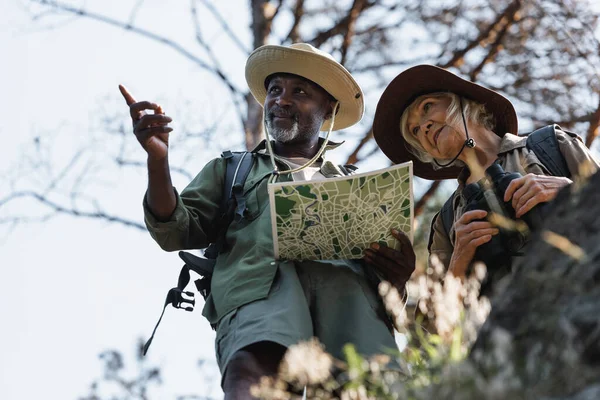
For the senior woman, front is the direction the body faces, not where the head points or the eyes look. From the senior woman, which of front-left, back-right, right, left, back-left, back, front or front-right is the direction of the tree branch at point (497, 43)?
back-right

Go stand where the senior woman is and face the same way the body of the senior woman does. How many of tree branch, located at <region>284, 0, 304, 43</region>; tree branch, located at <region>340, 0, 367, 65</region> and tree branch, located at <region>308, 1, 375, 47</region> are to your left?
0

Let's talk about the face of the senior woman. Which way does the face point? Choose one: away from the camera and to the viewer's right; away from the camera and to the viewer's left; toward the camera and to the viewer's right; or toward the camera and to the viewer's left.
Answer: toward the camera and to the viewer's left

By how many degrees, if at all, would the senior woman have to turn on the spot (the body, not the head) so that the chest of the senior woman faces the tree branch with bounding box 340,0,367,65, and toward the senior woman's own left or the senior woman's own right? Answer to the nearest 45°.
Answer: approximately 135° to the senior woman's own right

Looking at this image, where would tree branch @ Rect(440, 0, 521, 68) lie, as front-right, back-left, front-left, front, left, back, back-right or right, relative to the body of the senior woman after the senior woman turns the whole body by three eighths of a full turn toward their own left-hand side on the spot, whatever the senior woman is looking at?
left

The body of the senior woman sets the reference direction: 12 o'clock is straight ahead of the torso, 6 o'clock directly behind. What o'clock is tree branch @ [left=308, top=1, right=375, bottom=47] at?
The tree branch is roughly at 4 o'clock from the senior woman.

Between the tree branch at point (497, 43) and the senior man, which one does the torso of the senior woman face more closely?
the senior man

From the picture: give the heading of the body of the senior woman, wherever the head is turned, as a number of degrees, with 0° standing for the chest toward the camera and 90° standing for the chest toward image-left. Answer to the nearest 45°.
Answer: approximately 45°

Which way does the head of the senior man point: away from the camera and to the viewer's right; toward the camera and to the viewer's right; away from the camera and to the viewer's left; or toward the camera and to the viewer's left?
toward the camera and to the viewer's left

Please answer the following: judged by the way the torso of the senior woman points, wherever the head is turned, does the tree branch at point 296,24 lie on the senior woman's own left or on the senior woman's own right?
on the senior woman's own right
